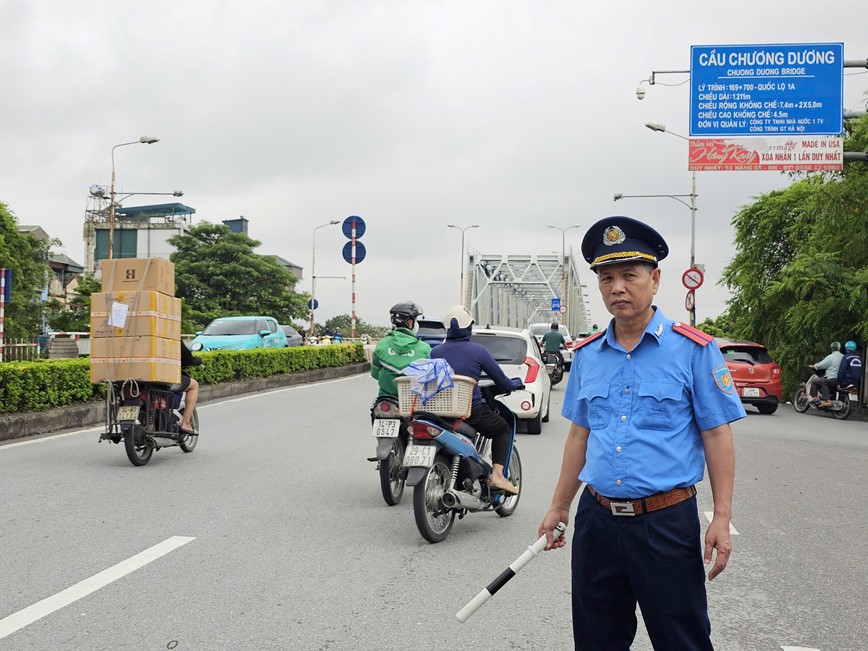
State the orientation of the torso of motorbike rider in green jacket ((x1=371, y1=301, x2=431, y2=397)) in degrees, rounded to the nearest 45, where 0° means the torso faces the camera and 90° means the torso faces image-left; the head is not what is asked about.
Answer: approximately 225°

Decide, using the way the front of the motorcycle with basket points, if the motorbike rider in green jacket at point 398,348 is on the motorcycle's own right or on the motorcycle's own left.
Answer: on the motorcycle's own left

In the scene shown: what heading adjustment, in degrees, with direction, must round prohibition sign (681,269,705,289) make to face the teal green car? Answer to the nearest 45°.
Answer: approximately 45° to its right

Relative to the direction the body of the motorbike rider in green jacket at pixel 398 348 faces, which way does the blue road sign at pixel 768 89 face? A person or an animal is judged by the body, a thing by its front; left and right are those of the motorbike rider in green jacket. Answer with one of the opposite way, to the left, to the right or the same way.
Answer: the opposite way

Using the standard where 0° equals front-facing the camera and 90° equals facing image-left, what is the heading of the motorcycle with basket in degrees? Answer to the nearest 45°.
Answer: approximately 225°

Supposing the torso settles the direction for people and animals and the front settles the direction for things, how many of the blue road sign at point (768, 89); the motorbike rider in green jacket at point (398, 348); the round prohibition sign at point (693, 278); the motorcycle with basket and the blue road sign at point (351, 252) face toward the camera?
3

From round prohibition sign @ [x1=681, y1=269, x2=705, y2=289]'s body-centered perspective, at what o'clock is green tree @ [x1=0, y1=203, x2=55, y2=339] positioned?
The green tree is roughly at 3 o'clock from the round prohibition sign.

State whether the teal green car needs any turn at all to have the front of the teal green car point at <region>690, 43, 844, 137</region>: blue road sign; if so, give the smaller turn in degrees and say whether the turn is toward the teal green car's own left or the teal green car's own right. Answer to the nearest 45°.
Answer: approximately 90° to the teal green car's own left

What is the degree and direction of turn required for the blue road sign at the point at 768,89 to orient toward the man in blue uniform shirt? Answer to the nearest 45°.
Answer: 0° — it already faces them
